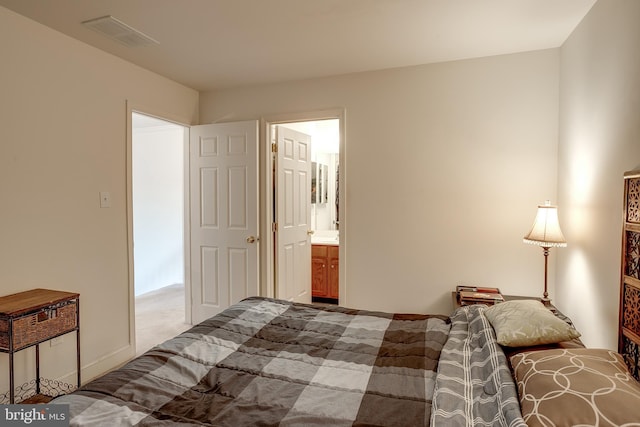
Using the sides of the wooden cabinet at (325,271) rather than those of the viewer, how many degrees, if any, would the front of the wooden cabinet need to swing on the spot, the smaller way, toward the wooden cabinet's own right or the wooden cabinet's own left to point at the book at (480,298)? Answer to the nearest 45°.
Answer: approximately 45° to the wooden cabinet's own left

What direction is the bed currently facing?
to the viewer's left

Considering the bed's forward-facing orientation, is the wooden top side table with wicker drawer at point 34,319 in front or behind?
in front

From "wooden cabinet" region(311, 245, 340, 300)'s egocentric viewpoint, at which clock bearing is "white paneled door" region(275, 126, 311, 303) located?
The white paneled door is roughly at 1 o'clock from the wooden cabinet.

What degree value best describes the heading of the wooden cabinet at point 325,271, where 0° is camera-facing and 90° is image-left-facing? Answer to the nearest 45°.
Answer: approximately 0°

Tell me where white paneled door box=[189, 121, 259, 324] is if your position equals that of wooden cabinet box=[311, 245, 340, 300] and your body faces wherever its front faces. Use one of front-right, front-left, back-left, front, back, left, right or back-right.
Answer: front-right

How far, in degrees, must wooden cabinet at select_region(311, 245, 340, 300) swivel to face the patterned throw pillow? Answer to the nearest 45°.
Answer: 0° — it already faces it

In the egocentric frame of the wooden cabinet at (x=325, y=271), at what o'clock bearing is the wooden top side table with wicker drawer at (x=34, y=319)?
The wooden top side table with wicker drawer is roughly at 1 o'clock from the wooden cabinet.

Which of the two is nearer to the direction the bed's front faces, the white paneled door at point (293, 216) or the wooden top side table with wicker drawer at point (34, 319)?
the wooden top side table with wicker drawer

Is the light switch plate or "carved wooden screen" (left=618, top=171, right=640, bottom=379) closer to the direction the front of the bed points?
the light switch plate

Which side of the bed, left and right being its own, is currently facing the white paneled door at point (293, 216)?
right

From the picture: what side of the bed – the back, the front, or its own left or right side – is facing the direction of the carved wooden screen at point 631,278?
back

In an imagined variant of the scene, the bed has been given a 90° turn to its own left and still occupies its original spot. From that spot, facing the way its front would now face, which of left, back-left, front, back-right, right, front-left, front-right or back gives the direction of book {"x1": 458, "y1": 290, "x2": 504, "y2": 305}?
back-left

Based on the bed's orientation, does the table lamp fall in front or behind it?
behind

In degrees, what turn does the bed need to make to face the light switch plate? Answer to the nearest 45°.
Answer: approximately 45° to its right
